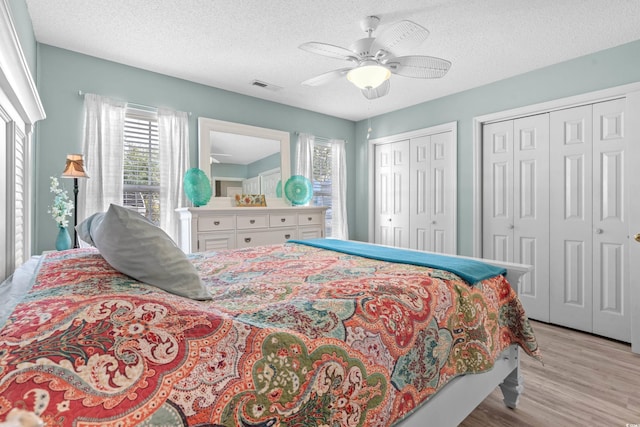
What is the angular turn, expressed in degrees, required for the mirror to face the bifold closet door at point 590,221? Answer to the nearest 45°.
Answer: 0° — it already faces it

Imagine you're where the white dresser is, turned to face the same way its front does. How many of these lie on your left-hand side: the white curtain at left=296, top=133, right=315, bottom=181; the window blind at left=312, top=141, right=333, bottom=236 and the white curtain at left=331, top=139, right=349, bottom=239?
3

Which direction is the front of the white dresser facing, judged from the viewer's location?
facing the viewer and to the right of the viewer

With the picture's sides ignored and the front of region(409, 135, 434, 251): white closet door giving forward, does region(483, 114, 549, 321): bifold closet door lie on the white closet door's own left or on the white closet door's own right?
on the white closet door's own left

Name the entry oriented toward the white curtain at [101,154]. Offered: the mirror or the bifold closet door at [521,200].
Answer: the bifold closet door

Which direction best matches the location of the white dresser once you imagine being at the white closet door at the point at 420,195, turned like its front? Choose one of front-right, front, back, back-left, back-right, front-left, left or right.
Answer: front

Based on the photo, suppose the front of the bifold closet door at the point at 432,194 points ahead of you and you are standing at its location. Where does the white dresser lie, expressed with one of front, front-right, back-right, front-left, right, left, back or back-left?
front

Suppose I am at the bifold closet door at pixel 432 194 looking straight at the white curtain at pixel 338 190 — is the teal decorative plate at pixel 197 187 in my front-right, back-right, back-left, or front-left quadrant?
front-left

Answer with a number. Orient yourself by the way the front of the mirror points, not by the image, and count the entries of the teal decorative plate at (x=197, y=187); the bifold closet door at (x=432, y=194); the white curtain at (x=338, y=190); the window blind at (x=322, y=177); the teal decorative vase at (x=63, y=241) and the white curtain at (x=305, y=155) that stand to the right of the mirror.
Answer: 2

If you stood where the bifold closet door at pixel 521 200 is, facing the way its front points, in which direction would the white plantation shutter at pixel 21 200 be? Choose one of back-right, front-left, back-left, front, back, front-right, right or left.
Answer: front

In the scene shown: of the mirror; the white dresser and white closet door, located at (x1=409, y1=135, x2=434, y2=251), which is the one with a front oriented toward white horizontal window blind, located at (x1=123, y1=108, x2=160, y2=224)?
the white closet door

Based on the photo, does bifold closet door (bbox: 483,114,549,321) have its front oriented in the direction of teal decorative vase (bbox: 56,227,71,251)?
yes

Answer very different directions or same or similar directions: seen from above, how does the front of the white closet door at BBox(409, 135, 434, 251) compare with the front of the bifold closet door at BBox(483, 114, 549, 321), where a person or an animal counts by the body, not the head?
same or similar directions

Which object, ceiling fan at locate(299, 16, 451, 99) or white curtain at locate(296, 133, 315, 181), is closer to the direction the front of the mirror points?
the ceiling fan

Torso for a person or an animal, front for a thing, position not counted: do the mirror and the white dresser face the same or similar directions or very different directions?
same or similar directions

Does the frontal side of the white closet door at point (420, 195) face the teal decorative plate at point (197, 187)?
yes

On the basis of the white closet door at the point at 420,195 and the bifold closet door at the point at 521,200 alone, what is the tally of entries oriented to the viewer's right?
0

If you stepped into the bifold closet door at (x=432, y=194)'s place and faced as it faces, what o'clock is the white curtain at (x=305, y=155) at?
The white curtain is roughly at 1 o'clock from the bifold closet door.
